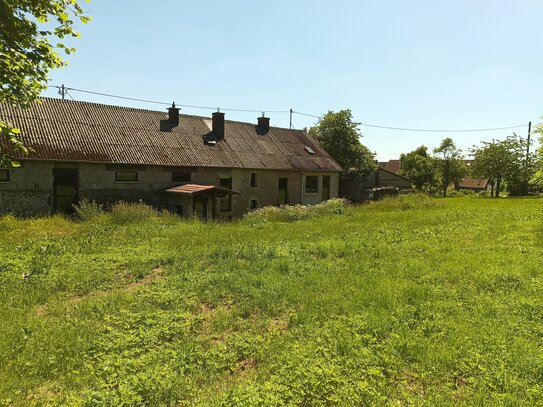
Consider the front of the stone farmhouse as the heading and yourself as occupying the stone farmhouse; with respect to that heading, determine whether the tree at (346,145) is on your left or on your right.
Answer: on your left

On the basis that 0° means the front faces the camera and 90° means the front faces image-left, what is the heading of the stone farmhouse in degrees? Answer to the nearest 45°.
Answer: approximately 315°

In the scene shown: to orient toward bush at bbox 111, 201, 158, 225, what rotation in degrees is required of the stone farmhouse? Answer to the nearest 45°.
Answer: approximately 45° to its right

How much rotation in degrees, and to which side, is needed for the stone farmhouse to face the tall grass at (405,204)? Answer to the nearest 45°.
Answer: approximately 45° to its left

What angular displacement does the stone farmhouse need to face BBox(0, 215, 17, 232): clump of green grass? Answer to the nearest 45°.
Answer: approximately 90° to its right

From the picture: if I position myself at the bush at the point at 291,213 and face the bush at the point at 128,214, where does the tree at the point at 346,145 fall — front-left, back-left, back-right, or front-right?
back-right
